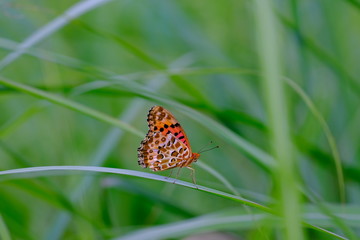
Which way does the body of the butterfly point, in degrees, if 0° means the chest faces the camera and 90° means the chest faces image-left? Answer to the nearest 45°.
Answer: approximately 270°
